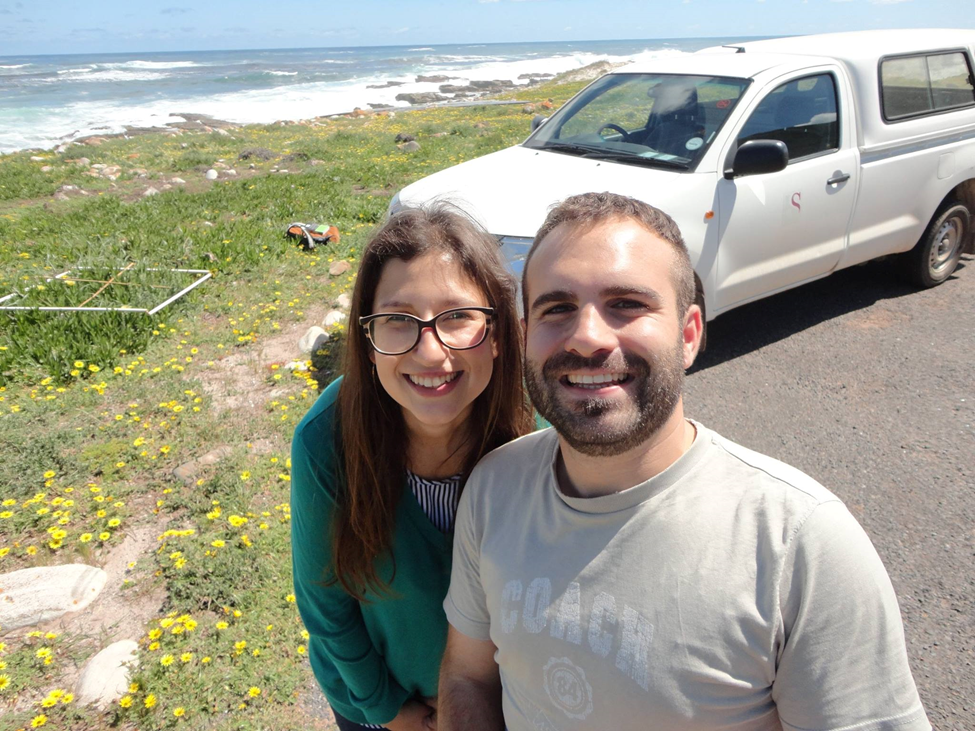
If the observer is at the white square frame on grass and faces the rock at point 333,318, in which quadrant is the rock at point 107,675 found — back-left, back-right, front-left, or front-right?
front-right

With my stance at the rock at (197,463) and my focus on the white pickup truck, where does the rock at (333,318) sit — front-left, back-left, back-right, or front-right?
front-left

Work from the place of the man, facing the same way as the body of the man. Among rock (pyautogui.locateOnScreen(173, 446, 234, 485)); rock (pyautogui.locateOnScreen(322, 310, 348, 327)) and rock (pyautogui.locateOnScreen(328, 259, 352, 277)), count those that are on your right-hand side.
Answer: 3

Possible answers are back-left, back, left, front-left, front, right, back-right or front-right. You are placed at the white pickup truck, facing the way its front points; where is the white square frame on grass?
front-right

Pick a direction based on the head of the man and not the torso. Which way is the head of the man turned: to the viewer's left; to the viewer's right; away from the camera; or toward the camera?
toward the camera

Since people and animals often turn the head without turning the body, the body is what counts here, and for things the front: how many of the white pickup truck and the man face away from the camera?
0

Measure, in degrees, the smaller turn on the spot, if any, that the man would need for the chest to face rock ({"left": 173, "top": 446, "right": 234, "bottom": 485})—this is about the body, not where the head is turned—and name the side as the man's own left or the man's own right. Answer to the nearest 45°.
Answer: approximately 90° to the man's own right

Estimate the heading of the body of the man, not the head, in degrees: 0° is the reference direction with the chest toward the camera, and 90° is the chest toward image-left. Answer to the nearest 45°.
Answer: approximately 45°

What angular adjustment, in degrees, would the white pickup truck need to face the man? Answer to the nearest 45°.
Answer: approximately 45° to its left

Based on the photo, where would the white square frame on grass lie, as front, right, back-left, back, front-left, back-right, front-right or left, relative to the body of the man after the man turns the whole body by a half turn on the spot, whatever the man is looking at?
left

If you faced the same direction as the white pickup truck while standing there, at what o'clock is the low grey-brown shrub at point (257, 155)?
The low grey-brown shrub is roughly at 3 o'clock from the white pickup truck.

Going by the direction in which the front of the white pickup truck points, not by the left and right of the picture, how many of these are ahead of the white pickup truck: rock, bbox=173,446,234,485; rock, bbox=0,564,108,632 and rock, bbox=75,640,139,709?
3

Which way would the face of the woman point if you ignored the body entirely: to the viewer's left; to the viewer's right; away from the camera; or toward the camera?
toward the camera

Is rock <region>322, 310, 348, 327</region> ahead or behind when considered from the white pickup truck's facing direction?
ahead

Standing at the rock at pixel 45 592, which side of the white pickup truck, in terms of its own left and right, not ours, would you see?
front

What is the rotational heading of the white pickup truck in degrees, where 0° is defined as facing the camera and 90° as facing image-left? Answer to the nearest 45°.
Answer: approximately 45°
